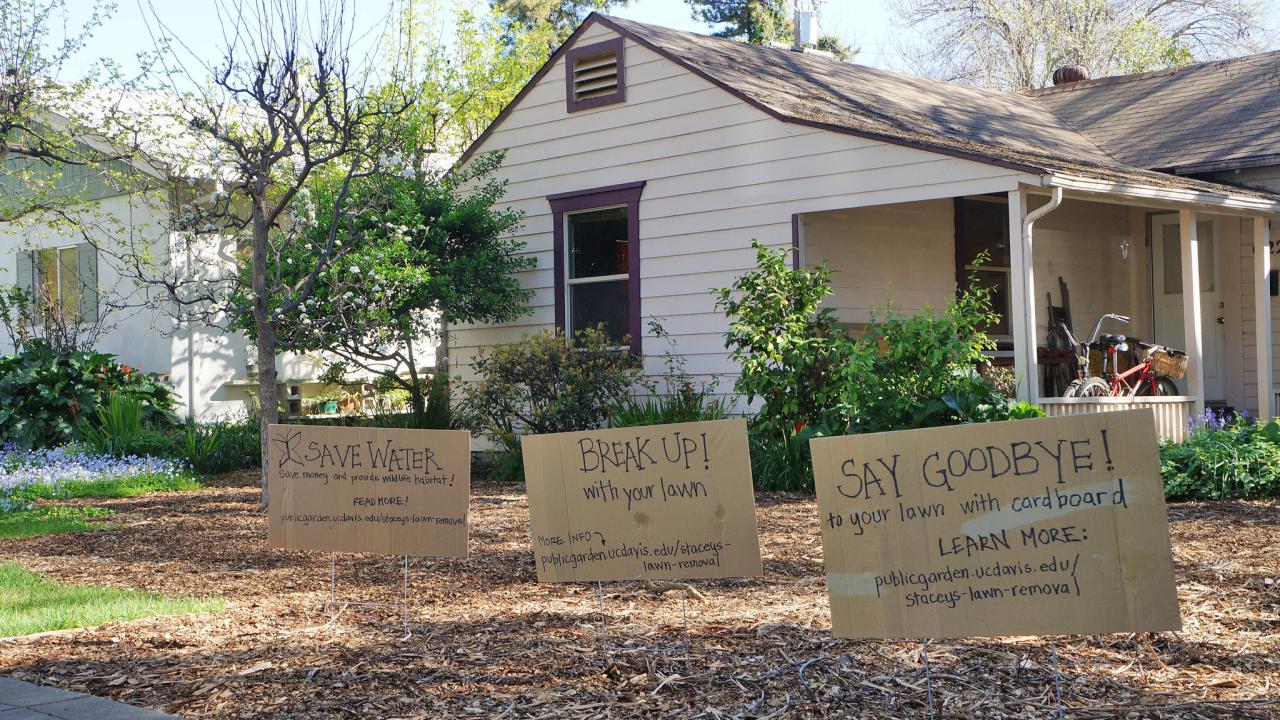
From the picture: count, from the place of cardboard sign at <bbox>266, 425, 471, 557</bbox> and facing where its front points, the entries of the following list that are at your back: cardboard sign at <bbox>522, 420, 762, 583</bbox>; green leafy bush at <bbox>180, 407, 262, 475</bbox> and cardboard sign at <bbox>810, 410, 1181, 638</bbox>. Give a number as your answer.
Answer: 1

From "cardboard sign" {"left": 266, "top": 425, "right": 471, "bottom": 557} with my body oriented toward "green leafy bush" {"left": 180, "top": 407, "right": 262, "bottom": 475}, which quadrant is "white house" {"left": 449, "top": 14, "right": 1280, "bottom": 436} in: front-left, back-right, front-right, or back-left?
front-right

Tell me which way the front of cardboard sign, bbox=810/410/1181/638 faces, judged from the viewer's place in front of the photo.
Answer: facing the viewer

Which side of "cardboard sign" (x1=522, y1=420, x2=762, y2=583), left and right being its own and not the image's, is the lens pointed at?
front

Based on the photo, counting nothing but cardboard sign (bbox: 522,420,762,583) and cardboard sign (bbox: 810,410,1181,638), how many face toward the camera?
2

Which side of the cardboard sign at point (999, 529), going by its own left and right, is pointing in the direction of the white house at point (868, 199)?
back

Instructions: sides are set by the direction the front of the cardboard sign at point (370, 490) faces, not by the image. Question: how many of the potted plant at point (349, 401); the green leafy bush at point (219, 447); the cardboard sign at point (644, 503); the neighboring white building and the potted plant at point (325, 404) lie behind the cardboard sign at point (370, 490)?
4

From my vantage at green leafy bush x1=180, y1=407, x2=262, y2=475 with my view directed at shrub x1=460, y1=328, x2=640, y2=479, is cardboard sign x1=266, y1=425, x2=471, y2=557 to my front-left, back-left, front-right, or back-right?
front-right

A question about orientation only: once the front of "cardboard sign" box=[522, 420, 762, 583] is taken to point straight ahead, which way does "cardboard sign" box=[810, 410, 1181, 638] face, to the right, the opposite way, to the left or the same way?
the same way

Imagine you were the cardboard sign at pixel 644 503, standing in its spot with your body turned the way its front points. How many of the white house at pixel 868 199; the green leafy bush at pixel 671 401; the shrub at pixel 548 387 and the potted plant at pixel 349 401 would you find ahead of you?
0

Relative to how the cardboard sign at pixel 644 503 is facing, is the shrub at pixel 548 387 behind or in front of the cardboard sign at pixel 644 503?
behind

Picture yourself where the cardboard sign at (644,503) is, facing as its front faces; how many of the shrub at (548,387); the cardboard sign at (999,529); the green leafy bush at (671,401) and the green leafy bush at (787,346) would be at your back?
3

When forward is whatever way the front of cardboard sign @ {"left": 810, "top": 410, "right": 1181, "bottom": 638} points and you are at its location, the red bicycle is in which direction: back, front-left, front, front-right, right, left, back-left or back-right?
back

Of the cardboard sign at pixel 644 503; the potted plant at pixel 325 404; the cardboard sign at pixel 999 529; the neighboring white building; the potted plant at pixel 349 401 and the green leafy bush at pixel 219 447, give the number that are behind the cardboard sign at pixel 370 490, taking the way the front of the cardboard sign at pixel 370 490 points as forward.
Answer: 4

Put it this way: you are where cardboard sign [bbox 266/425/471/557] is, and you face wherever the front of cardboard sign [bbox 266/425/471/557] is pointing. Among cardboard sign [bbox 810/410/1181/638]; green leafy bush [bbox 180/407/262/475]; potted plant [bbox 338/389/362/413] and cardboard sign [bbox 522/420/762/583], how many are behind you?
2

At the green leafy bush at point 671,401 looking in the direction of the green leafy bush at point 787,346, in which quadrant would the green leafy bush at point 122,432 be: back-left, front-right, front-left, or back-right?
back-right

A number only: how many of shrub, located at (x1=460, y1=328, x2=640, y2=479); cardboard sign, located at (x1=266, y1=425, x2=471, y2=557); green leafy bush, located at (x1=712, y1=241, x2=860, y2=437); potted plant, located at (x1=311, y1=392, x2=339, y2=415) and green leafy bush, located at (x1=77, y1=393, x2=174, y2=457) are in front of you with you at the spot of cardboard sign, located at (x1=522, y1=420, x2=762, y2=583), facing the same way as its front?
0

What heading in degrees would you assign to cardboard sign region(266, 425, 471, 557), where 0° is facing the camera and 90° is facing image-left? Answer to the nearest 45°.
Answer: approximately 0°

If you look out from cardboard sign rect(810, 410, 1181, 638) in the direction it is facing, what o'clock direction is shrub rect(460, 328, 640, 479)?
The shrub is roughly at 5 o'clock from the cardboard sign.

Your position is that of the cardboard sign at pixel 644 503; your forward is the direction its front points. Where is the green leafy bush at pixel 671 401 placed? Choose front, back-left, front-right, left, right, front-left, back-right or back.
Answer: back
